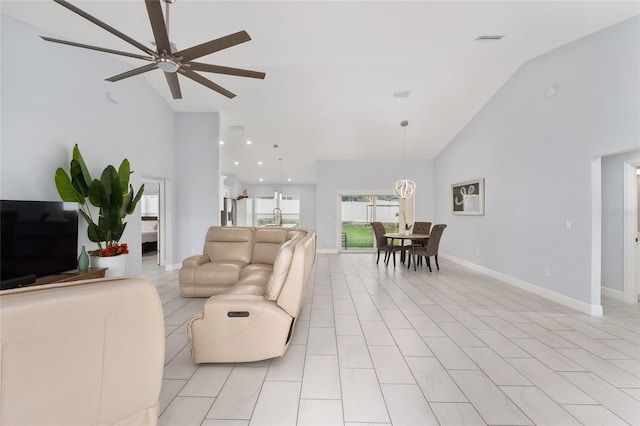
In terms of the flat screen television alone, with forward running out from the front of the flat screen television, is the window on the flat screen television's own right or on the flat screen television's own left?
on the flat screen television's own left

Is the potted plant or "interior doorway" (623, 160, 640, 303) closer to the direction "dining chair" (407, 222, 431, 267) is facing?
the potted plant

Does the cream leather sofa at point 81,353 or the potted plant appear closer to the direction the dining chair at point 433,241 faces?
the potted plant

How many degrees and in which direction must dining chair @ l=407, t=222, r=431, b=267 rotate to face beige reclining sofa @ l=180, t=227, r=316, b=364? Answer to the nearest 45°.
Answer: approximately 45° to its left

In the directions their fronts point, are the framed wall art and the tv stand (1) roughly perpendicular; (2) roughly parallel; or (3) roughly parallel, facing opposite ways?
roughly parallel, facing opposite ways

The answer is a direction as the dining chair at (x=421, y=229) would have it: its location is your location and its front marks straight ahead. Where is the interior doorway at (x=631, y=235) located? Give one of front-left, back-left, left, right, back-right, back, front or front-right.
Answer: left

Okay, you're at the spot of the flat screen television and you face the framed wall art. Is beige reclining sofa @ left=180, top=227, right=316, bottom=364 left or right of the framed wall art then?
right

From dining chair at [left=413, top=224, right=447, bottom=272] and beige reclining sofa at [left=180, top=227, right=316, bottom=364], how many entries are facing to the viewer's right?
0

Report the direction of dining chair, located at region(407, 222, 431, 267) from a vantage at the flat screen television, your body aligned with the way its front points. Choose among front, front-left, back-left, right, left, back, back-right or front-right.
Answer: front-left

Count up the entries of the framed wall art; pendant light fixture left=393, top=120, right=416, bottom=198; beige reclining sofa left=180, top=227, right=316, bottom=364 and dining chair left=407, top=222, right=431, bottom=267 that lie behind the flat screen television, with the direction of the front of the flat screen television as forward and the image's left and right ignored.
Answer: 0

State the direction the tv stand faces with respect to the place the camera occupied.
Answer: facing the viewer and to the right of the viewer

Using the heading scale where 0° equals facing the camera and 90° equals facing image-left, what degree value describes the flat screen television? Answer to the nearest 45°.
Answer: approximately 315°

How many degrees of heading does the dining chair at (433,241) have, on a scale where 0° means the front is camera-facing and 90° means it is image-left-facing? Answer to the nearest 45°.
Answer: approximately 135°

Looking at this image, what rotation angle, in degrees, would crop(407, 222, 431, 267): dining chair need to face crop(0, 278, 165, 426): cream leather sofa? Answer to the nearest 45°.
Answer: approximately 45° to its left

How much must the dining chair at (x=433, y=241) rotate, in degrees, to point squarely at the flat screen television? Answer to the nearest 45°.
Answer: approximately 90° to its left

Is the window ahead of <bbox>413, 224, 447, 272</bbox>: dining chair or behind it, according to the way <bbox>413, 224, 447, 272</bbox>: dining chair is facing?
ahead

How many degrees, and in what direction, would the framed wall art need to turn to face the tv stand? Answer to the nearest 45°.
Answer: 0° — it already faces it
